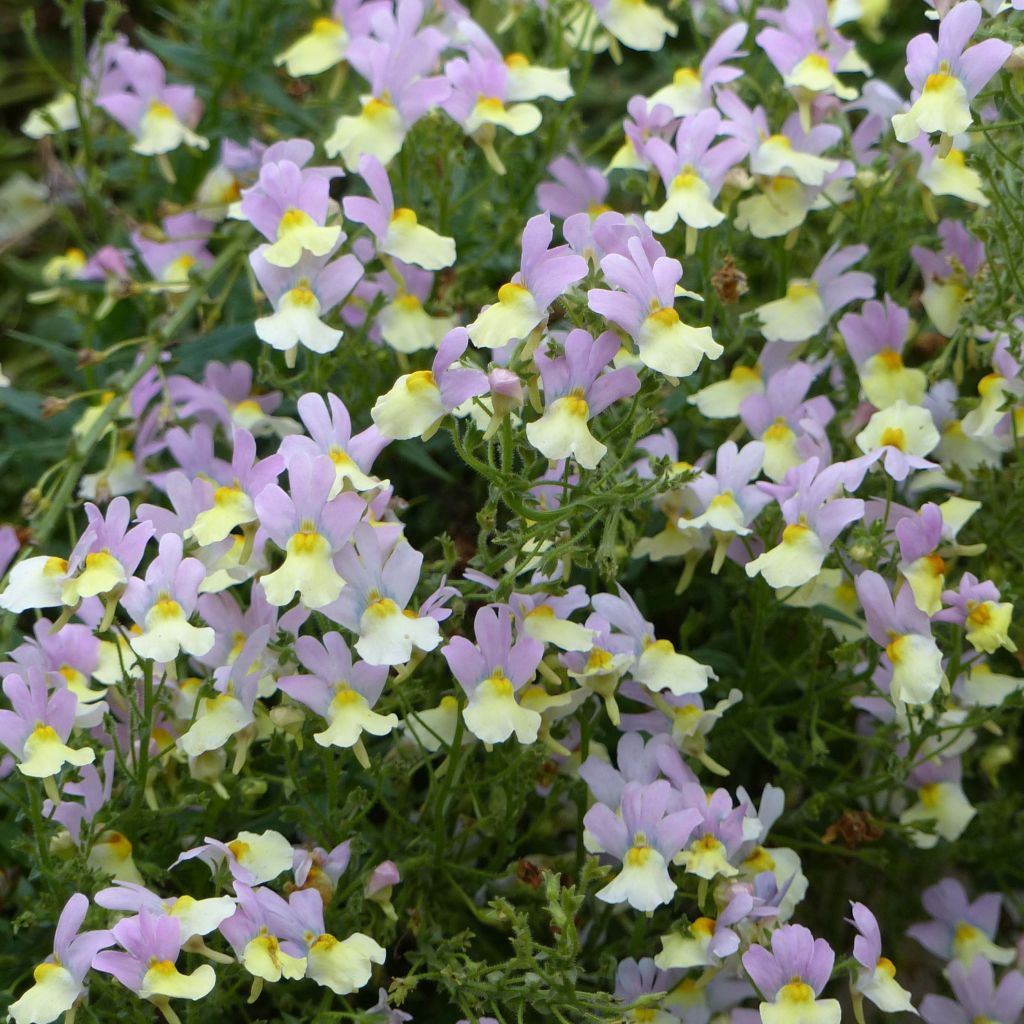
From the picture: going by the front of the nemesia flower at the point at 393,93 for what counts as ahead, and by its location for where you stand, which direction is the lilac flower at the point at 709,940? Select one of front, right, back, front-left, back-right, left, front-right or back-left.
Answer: front-left

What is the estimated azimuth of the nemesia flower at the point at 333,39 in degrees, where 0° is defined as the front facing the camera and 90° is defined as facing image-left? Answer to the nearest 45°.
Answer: approximately 45°

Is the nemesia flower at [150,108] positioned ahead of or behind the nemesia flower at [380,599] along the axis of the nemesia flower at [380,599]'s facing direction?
behind

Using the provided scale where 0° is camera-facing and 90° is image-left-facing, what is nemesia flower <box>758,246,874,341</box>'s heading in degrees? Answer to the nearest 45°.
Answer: approximately 45°
